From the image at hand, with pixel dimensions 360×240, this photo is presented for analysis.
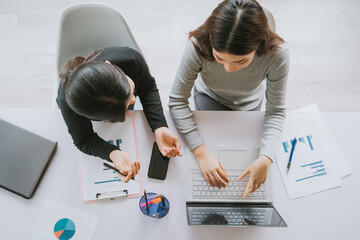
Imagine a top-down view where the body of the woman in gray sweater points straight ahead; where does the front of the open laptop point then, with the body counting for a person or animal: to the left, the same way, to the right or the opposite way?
the opposite way

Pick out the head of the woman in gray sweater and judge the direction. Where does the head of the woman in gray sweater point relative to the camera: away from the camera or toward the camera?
toward the camera

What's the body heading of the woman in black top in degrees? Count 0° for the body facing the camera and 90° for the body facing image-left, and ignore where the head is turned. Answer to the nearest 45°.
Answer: approximately 315°

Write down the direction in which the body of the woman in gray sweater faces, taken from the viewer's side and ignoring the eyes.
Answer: toward the camera

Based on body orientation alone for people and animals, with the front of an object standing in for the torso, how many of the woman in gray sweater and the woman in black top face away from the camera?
0

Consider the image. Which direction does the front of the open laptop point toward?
away from the camera

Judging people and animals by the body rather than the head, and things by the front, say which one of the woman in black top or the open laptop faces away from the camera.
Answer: the open laptop

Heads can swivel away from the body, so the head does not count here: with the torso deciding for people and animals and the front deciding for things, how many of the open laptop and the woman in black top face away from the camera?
1

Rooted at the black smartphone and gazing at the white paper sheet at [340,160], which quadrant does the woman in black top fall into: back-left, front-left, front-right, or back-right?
back-left

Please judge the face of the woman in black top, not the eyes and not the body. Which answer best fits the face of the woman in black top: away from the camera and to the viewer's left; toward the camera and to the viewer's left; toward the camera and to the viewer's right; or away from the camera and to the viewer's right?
toward the camera and to the viewer's right

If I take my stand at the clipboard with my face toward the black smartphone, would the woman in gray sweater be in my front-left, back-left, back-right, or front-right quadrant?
front-left
